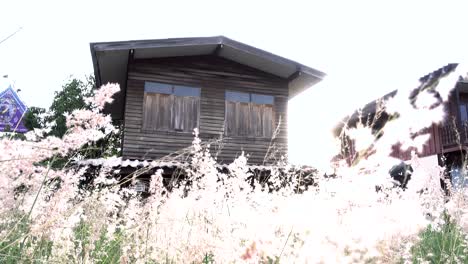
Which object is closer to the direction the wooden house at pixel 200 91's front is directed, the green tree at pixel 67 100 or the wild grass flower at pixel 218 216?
the wild grass flower

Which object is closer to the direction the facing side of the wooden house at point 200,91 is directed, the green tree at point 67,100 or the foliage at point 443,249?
the foliage

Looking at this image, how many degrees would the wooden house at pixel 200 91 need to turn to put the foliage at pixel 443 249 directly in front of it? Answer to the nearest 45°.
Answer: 0° — it already faces it

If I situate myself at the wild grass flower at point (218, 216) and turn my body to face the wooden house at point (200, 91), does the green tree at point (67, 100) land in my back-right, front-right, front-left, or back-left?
front-left

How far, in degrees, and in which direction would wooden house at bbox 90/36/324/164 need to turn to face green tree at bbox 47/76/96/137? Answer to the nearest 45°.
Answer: approximately 135° to its right

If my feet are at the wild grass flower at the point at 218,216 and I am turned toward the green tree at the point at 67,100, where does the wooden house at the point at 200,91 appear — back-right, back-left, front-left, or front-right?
front-right

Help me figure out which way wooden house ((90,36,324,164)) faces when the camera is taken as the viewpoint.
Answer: facing the viewer

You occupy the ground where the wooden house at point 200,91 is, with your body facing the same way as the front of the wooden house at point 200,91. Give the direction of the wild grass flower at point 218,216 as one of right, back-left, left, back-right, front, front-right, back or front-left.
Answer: front
